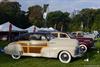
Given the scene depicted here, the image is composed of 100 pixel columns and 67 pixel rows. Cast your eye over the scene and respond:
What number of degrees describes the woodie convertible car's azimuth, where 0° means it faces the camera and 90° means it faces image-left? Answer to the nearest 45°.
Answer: approximately 270°
